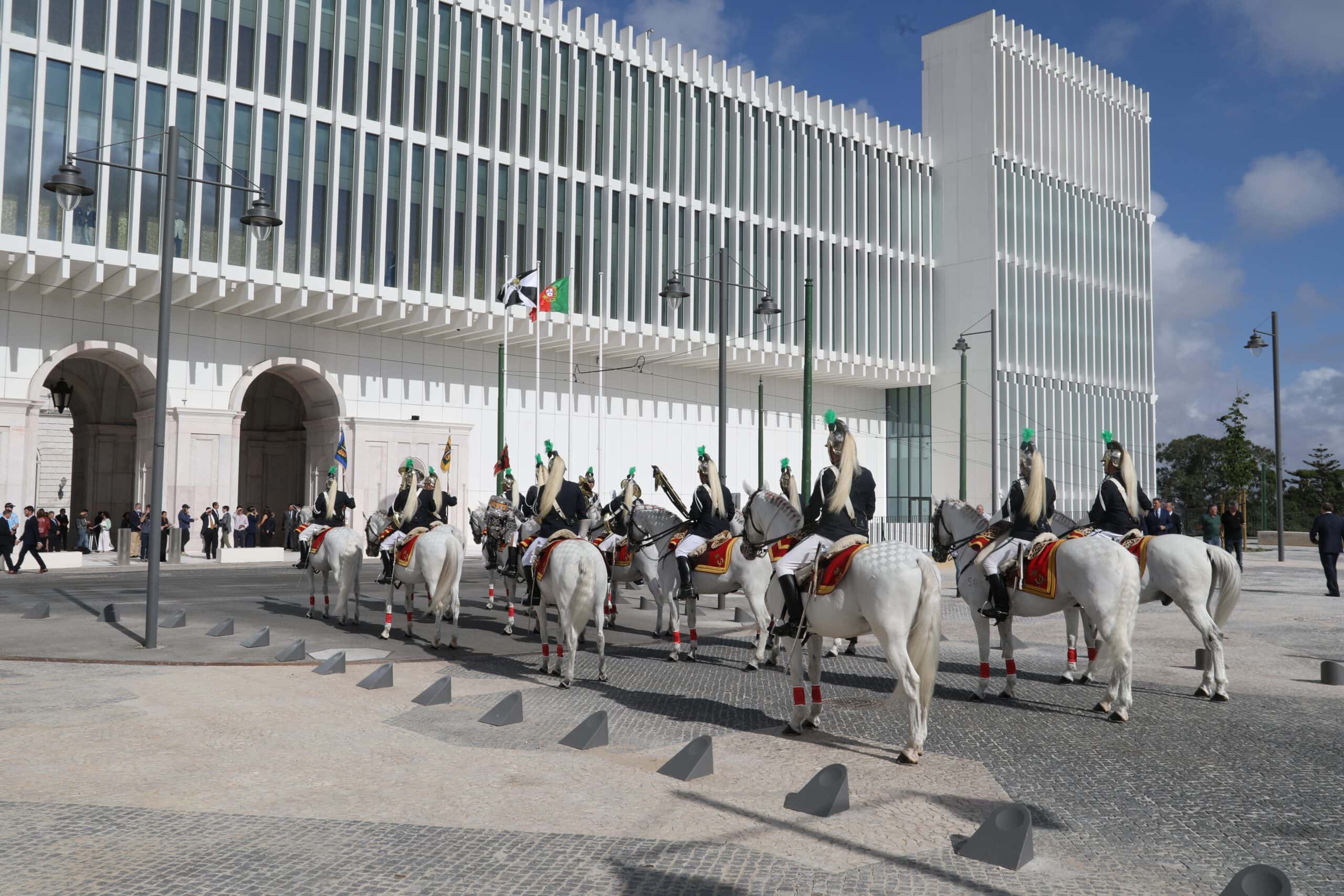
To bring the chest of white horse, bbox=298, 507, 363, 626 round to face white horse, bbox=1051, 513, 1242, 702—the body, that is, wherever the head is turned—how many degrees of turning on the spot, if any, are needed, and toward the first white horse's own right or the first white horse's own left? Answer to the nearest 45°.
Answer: approximately 180°

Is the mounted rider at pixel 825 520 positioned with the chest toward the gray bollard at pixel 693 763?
no

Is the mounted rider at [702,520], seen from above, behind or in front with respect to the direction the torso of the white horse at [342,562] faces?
behind

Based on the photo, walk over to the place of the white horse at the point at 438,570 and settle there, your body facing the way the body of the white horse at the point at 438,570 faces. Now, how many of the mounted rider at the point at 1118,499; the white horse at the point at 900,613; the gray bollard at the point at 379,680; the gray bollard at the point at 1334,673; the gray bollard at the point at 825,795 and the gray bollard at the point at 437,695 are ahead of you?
0

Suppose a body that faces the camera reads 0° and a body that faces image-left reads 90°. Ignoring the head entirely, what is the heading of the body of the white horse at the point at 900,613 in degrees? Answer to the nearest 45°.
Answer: approximately 135°

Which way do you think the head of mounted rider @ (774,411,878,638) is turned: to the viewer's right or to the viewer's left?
to the viewer's left

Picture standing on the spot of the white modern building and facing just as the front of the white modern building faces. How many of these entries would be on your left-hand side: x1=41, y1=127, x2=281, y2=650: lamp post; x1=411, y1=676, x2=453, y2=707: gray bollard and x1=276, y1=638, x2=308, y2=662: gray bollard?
0

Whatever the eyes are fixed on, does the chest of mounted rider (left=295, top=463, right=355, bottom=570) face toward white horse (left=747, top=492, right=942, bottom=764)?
no

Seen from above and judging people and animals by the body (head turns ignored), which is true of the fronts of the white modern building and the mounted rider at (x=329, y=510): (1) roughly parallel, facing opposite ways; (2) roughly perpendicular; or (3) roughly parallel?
roughly parallel, facing opposite ways

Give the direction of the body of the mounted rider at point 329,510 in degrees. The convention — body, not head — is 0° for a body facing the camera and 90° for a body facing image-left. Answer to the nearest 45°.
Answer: approximately 135°

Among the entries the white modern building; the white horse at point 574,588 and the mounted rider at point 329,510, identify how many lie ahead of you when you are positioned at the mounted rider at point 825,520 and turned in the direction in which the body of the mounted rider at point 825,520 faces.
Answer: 3

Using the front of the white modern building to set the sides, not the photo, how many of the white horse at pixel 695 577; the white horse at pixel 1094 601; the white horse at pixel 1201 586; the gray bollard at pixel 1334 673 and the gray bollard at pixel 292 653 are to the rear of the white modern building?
0

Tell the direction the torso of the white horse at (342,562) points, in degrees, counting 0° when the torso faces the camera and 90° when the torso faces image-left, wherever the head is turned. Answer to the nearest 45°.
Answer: approximately 135°

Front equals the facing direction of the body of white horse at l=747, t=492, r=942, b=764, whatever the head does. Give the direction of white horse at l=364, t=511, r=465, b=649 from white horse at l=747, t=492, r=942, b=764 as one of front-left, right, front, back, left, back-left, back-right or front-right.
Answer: front

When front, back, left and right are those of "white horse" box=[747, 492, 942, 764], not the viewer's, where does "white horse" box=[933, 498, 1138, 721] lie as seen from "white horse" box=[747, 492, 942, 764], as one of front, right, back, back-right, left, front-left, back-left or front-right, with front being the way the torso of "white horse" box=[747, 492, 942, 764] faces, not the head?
right

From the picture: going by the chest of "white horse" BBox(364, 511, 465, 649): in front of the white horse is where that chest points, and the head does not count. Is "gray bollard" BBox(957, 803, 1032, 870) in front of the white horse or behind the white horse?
behind

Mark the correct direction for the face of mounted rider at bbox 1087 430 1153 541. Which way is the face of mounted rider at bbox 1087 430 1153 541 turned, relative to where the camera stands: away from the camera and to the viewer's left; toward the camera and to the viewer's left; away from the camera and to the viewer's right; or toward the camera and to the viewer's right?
away from the camera and to the viewer's left

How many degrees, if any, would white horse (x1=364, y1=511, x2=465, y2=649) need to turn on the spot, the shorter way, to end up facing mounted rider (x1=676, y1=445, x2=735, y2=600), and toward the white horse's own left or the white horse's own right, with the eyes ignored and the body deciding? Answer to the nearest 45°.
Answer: approximately 135° to the white horse's own right

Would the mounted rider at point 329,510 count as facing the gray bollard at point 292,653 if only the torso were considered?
no

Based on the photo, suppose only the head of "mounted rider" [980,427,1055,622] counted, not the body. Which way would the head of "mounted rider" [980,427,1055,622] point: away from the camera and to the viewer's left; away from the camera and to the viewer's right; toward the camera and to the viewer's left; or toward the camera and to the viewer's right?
away from the camera and to the viewer's left

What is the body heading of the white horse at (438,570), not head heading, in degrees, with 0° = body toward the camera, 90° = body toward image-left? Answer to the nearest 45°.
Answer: approximately 135°
